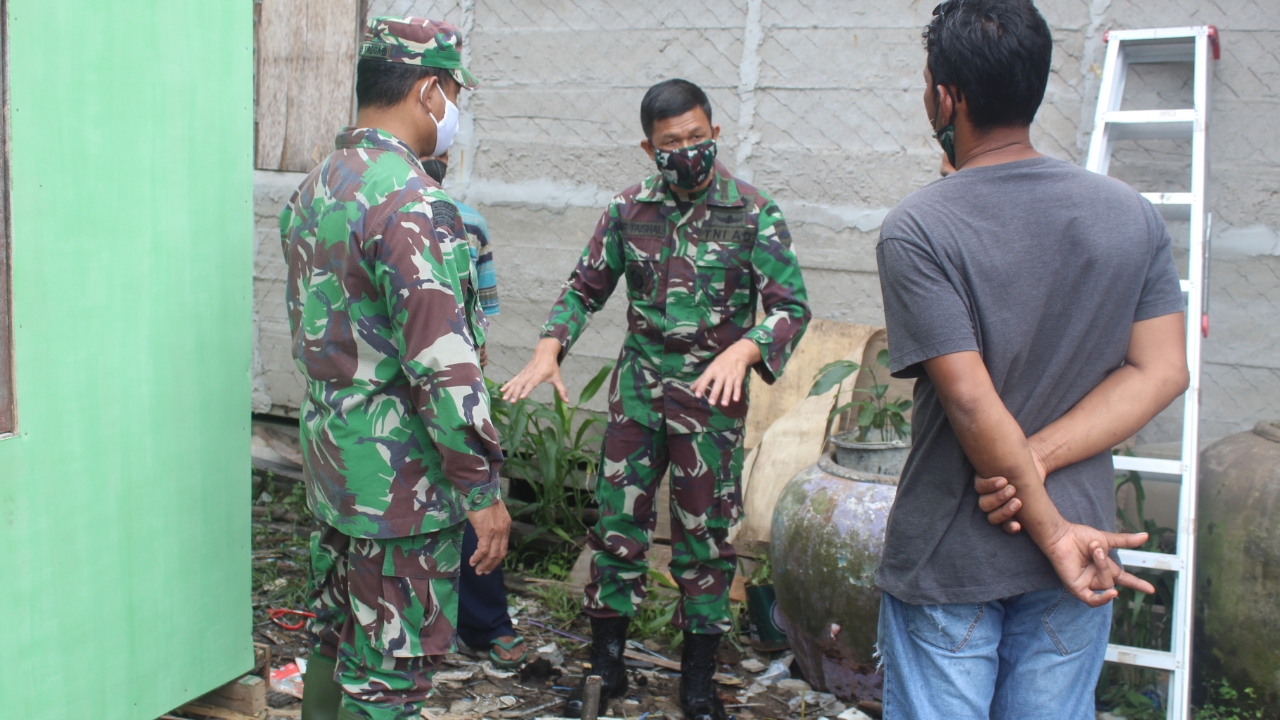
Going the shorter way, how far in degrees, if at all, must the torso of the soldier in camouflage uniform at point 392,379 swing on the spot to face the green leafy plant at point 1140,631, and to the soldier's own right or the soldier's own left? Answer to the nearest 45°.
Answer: approximately 45° to the soldier's own right

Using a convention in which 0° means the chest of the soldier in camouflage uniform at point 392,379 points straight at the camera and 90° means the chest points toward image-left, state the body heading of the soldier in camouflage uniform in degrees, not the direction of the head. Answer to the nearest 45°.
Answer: approximately 225°

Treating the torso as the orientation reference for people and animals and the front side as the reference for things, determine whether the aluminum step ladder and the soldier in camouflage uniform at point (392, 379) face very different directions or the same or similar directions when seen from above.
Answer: very different directions

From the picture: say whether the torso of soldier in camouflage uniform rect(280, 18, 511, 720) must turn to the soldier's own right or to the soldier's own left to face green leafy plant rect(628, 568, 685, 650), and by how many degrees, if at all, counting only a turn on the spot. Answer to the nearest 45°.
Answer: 0° — they already face it

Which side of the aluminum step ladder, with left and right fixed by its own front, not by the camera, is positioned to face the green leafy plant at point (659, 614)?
right

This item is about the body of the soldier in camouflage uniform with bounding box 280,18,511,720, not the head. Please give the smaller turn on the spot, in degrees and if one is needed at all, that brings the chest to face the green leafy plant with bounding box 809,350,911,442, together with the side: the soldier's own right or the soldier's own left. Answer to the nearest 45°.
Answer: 0° — they already face it

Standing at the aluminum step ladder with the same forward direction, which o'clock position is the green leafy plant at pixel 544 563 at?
The green leafy plant is roughly at 3 o'clock from the aluminum step ladder.

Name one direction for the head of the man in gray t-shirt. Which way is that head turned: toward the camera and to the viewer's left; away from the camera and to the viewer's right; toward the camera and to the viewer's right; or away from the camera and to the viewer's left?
away from the camera and to the viewer's left
